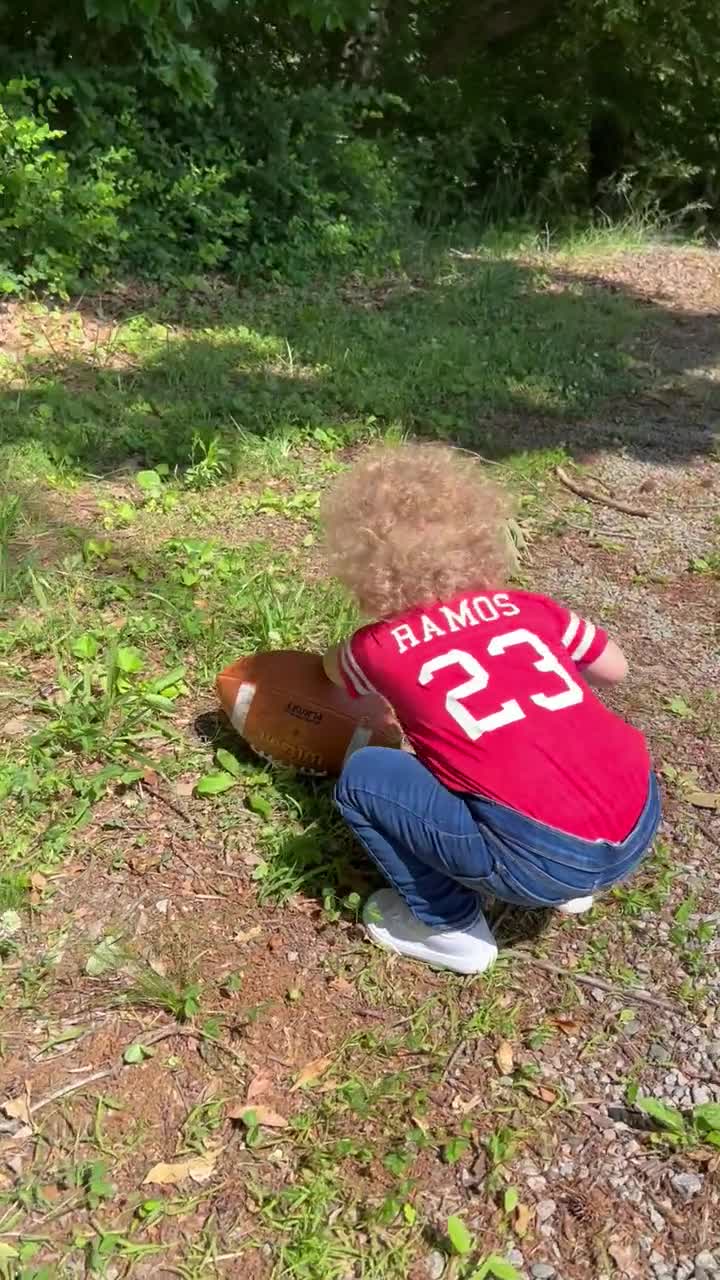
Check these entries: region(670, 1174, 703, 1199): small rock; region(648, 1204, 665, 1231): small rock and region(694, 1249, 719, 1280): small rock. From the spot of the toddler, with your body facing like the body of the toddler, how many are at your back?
3

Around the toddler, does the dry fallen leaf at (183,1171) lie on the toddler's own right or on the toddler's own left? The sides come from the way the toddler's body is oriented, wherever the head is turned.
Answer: on the toddler's own left

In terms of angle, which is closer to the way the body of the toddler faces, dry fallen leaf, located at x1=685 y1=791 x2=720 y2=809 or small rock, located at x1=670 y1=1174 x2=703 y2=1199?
the dry fallen leaf

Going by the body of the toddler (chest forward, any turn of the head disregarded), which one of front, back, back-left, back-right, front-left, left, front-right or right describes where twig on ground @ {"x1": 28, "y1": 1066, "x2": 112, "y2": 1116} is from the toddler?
left

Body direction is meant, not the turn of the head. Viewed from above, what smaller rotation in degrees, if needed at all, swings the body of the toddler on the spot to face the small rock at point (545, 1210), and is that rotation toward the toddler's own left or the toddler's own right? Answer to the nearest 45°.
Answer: approximately 180°

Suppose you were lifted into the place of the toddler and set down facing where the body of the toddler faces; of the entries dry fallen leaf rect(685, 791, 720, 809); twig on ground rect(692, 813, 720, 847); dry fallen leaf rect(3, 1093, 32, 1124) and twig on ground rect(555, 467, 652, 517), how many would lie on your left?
1

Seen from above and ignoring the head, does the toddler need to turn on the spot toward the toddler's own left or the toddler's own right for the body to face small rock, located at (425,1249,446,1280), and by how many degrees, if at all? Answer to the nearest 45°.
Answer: approximately 135° to the toddler's own left

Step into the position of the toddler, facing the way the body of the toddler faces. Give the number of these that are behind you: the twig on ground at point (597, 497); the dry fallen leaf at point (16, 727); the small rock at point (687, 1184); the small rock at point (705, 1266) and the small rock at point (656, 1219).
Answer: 3

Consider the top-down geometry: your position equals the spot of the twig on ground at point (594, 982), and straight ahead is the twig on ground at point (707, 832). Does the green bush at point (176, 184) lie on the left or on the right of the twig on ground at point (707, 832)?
left

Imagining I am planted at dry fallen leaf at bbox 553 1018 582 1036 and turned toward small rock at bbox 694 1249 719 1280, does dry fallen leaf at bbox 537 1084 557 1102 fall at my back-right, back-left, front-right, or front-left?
front-right

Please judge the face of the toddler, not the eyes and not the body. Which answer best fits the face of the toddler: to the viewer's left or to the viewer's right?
to the viewer's left

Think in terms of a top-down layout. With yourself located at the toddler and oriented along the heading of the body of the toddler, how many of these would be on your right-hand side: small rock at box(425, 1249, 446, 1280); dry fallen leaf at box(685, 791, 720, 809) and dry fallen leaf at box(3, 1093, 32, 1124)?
1

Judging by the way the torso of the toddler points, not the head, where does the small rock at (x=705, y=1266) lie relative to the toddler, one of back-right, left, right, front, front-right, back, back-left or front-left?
back

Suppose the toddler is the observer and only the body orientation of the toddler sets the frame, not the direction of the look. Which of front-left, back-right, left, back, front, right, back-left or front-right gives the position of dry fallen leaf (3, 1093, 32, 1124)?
left

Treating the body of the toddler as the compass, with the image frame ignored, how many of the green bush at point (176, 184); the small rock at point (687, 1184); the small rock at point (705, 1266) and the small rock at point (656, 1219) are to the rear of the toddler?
3

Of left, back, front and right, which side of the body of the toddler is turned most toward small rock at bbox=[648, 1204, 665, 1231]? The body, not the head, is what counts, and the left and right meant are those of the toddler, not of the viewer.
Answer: back

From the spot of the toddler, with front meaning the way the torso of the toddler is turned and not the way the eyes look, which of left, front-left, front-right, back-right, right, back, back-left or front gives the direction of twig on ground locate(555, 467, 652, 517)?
front-right

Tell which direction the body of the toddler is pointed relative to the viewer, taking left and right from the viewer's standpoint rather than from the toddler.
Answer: facing away from the viewer and to the left of the viewer
